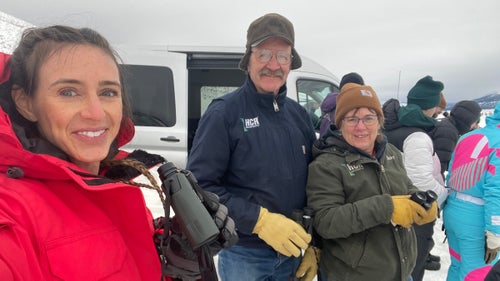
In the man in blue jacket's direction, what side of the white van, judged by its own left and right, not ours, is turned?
right

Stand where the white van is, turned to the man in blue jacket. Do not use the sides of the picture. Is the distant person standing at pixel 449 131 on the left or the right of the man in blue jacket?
left

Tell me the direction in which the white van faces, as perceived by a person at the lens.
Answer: facing to the right of the viewer

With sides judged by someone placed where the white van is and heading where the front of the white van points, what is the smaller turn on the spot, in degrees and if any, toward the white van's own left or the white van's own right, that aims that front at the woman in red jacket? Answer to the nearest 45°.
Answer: approximately 90° to the white van's own right
